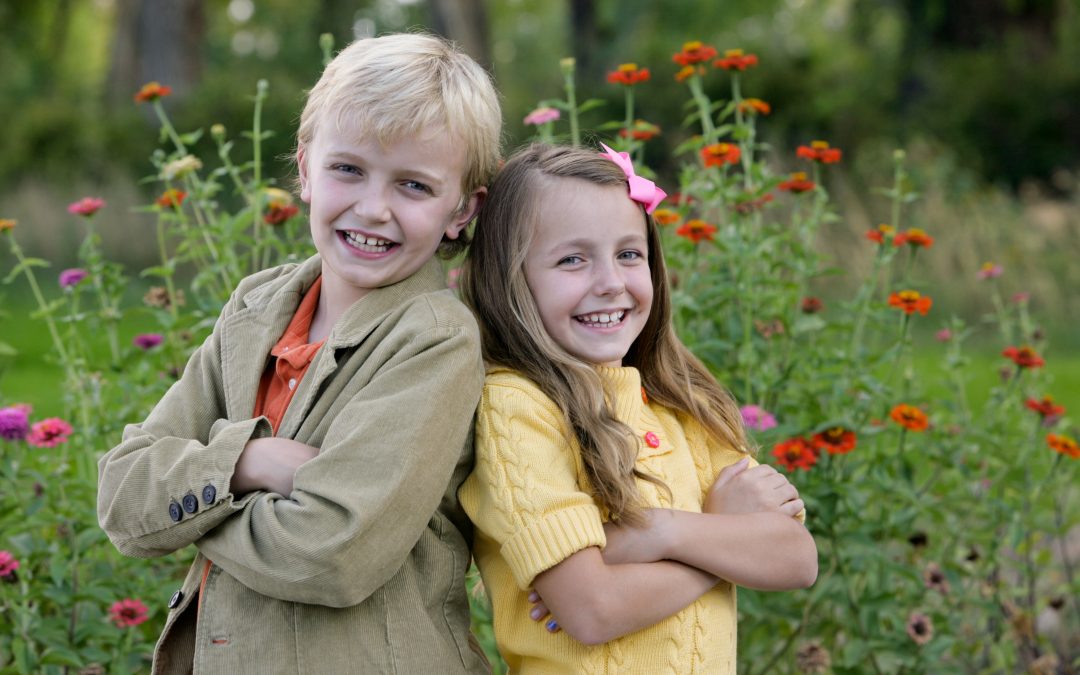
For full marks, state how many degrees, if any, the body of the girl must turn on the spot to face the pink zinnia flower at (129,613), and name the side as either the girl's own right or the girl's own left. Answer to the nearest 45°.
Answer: approximately 135° to the girl's own right

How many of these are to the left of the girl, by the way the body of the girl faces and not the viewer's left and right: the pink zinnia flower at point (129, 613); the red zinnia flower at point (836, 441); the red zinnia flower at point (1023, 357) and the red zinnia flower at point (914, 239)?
3

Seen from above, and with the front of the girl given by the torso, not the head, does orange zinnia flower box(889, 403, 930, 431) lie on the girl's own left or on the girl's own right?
on the girl's own left

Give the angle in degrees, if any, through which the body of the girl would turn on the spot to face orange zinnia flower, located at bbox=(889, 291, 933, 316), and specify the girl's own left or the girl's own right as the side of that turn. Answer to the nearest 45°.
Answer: approximately 90° to the girl's own left

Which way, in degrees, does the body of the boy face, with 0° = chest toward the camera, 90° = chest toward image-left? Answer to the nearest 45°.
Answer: approximately 45°

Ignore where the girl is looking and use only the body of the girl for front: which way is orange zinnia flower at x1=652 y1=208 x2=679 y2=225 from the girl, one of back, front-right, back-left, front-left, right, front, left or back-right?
back-left

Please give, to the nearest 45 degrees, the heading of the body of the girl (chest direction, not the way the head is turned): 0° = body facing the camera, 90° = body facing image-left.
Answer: approximately 315°

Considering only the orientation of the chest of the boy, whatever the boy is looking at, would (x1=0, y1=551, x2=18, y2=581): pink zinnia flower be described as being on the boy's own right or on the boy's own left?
on the boy's own right

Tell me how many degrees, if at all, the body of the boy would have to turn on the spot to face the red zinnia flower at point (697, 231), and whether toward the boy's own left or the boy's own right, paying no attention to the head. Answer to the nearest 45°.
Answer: approximately 180°

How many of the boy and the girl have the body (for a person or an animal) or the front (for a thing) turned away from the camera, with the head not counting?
0

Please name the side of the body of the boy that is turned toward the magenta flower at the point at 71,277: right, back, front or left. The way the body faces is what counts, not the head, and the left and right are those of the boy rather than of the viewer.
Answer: right

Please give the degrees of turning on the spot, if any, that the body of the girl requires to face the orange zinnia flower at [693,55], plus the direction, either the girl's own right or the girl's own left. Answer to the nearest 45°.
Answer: approximately 135° to the girl's own left

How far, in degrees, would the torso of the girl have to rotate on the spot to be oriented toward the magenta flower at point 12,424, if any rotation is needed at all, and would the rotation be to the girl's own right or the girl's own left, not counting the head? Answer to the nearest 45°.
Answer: approximately 135° to the girl's own right
